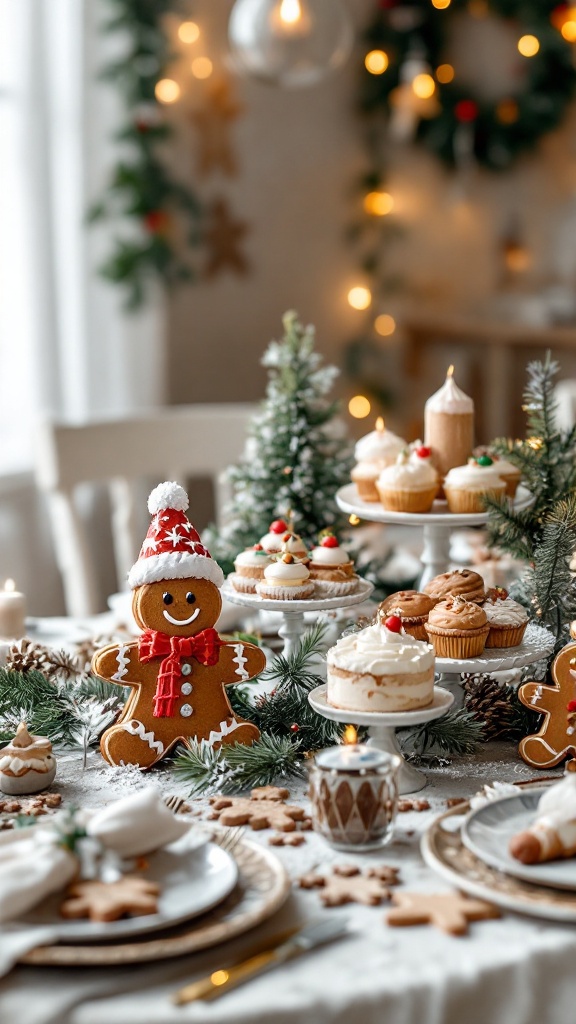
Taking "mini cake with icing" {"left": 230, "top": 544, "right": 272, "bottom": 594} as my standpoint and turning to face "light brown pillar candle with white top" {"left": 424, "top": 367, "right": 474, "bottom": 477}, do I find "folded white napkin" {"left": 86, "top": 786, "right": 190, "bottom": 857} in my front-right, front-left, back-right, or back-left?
back-right

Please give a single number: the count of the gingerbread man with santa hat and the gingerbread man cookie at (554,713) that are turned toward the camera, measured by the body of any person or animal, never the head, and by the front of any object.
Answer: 2

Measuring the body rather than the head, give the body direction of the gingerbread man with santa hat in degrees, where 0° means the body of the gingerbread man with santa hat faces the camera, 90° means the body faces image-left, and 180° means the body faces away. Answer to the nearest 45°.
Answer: approximately 0°
